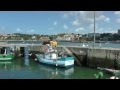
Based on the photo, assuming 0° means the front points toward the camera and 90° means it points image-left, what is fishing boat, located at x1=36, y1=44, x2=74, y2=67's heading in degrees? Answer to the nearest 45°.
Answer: approximately 135°

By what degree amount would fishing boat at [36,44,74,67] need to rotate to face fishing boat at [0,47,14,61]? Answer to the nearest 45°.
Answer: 0° — it already faces it
